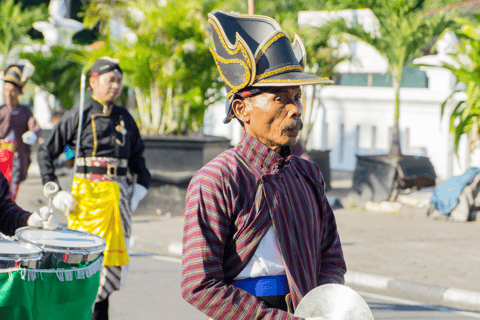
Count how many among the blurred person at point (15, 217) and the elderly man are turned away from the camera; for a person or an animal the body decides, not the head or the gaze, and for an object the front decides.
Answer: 0

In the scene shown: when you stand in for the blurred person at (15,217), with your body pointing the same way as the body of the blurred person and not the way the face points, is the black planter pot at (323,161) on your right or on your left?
on your left

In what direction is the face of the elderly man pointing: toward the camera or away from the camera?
toward the camera

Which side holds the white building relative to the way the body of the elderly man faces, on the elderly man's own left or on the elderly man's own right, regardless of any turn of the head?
on the elderly man's own left

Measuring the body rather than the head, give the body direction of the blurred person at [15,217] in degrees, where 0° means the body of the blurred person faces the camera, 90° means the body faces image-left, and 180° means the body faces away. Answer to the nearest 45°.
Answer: approximately 270°

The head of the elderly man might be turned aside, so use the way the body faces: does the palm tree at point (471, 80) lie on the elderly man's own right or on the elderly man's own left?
on the elderly man's own left

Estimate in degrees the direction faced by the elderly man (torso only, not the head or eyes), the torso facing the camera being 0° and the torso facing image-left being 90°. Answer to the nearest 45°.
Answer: approximately 315°

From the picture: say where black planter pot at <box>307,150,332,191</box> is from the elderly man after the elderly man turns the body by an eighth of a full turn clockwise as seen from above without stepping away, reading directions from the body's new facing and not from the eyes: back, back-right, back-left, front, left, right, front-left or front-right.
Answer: back

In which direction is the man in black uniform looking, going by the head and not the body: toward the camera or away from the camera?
toward the camera

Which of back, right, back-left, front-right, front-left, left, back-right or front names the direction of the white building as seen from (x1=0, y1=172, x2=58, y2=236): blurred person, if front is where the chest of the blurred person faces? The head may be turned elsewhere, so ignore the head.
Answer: front-left

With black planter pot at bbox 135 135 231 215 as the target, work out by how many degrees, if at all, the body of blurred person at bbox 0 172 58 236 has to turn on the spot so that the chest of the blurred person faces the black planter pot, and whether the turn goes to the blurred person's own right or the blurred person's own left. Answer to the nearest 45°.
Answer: approximately 90° to the blurred person's own left
